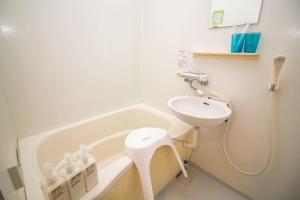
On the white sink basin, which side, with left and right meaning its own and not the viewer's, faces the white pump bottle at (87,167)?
front

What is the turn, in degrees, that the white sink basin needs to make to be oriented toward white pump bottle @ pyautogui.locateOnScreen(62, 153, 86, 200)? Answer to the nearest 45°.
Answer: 0° — it already faces it

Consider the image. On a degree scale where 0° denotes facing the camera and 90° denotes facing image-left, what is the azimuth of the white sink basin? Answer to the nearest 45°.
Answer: approximately 45°

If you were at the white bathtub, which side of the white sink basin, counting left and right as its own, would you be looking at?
front
